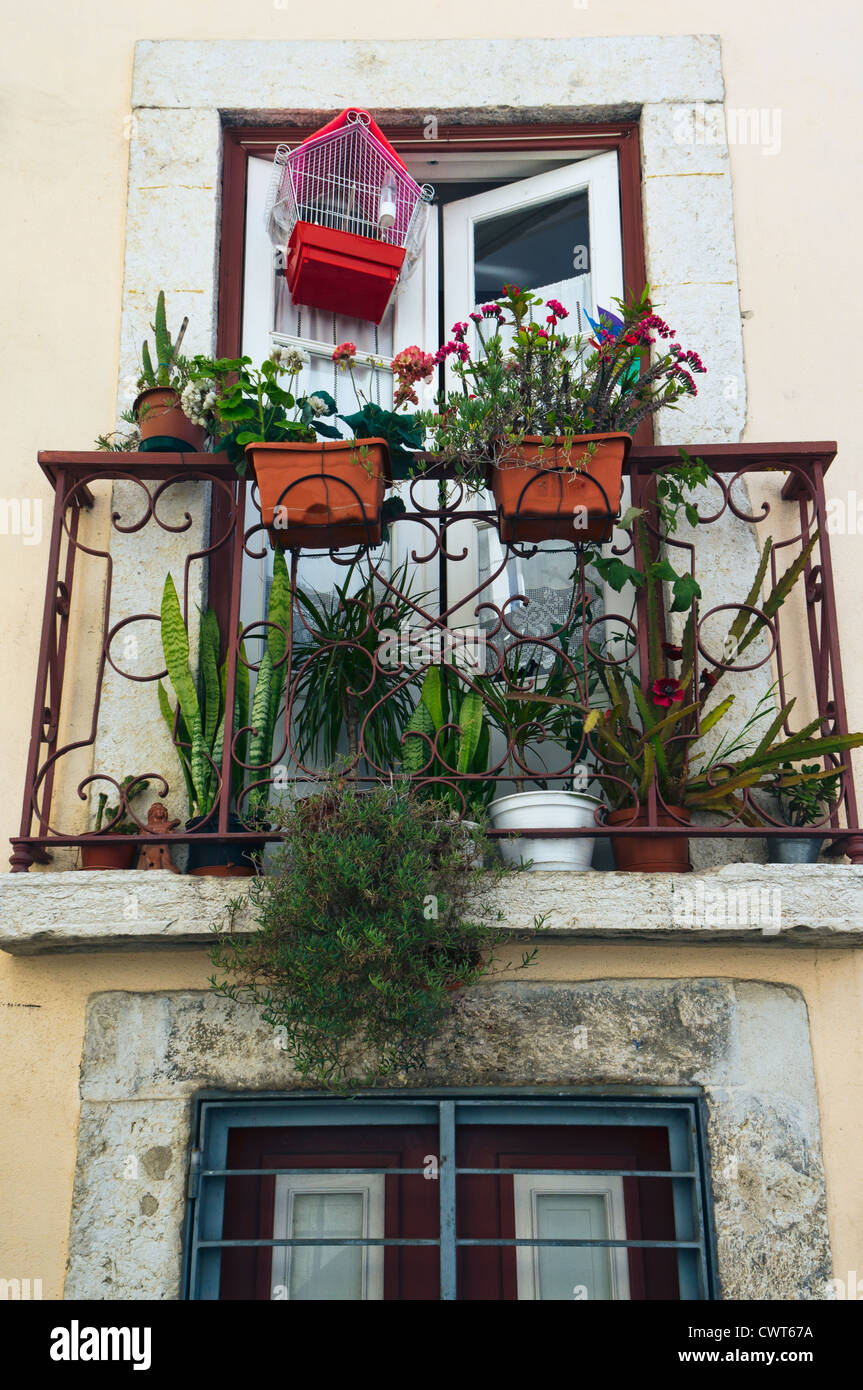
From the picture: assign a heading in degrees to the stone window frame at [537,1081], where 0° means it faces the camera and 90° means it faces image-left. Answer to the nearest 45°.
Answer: approximately 0°

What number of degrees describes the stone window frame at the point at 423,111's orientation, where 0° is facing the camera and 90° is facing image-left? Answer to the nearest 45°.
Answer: approximately 0°

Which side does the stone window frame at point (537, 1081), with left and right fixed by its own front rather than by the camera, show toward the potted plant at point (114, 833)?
right

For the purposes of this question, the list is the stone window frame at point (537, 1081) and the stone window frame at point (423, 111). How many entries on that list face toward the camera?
2
